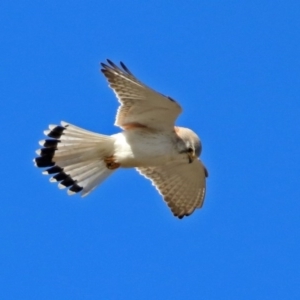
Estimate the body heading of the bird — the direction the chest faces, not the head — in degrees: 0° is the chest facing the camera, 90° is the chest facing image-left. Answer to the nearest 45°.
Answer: approximately 270°
